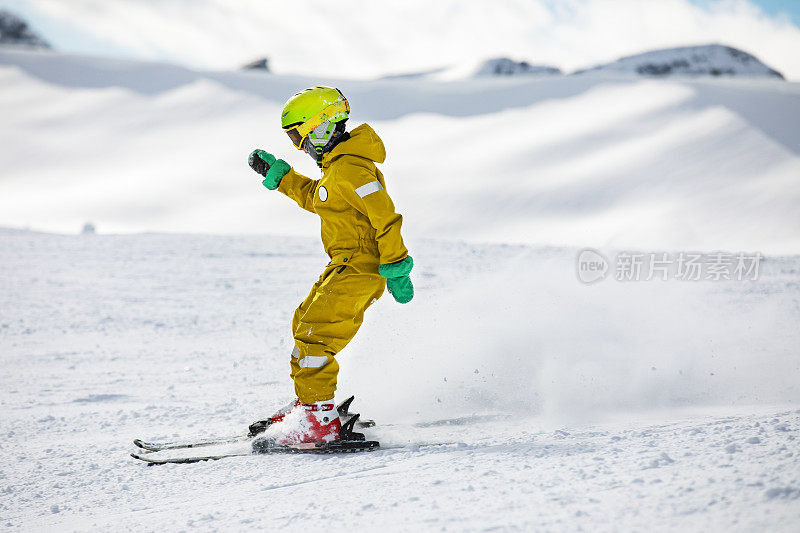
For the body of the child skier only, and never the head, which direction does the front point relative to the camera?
to the viewer's left

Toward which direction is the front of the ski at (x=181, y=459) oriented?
to the viewer's left

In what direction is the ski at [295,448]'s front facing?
to the viewer's left

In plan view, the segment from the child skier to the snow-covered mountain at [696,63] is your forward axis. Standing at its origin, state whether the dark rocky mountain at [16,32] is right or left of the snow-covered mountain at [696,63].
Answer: left

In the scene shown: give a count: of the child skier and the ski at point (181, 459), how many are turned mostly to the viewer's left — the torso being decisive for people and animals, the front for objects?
2
